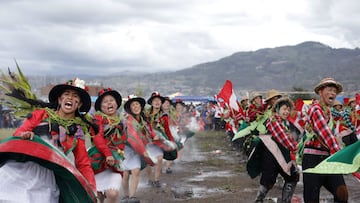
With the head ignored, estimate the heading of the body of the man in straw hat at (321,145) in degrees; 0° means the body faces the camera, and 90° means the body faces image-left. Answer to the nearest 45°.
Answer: approximately 315°

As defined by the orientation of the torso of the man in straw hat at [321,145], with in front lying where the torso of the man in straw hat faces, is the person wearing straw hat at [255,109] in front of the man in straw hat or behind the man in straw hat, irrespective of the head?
behind
